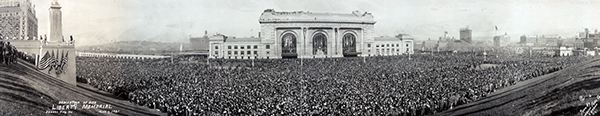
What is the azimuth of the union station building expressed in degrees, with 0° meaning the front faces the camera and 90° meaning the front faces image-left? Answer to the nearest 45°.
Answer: approximately 0°

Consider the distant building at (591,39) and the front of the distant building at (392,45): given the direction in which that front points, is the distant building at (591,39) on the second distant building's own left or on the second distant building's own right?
on the second distant building's own left

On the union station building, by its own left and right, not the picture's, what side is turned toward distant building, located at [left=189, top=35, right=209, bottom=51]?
right

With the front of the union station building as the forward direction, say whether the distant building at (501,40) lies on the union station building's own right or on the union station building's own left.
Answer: on the union station building's own left

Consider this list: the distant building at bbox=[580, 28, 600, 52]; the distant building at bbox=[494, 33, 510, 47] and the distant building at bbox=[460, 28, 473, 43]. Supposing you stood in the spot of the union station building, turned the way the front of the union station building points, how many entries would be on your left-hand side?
3

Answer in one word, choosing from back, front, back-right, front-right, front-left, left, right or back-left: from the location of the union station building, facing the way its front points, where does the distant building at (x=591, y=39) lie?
left
